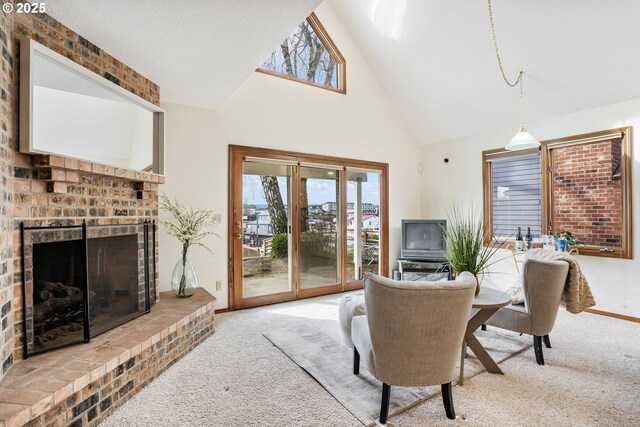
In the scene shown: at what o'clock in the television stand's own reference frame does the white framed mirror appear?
The white framed mirror is roughly at 1 o'clock from the television stand.

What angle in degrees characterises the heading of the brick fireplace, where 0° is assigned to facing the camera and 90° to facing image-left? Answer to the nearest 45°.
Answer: approximately 315°

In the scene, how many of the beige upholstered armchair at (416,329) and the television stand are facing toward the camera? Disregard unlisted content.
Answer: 1

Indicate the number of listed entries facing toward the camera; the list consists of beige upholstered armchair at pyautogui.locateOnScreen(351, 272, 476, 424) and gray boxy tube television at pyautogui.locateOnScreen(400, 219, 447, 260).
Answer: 1

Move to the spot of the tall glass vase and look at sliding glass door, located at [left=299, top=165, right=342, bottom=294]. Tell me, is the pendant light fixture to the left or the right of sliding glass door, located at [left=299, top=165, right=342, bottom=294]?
right

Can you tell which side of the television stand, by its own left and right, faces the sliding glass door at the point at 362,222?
right

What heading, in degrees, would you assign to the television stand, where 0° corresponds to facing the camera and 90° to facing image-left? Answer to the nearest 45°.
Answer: approximately 0°

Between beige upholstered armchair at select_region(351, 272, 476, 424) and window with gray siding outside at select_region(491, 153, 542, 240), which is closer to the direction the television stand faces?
the beige upholstered armchair

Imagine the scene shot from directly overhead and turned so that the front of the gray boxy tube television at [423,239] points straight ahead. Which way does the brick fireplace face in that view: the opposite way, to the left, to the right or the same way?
to the left

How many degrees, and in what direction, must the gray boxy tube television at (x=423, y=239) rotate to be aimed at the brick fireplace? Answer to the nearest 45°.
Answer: approximately 45° to its right

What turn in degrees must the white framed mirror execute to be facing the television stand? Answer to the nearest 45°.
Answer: approximately 45° to its left

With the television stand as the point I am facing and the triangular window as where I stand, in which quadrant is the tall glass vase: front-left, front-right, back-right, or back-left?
back-right
